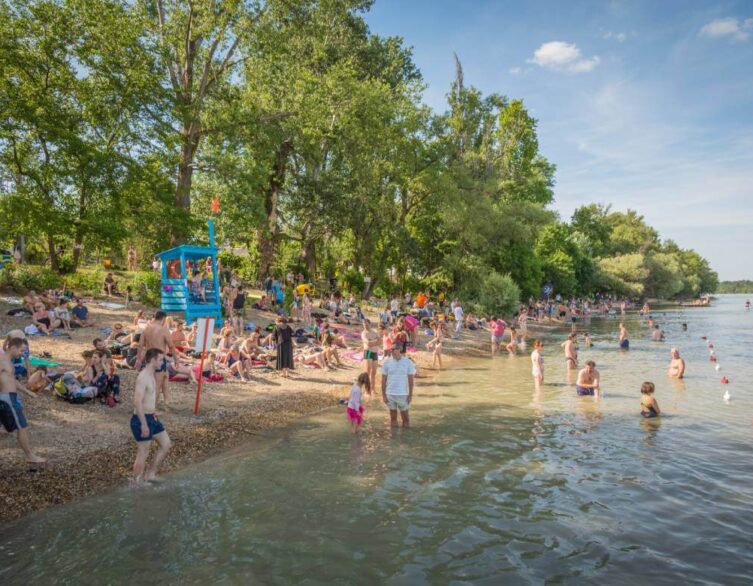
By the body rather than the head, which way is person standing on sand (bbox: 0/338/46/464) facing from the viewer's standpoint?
to the viewer's right

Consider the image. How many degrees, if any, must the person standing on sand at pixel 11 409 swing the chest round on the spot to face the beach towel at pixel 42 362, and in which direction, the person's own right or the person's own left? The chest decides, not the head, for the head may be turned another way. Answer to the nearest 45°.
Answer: approximately 90° to the person's own left

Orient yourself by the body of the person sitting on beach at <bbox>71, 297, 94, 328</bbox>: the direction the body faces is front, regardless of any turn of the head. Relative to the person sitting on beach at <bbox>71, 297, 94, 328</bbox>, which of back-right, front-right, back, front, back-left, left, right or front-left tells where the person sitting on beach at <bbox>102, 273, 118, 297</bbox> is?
back-left

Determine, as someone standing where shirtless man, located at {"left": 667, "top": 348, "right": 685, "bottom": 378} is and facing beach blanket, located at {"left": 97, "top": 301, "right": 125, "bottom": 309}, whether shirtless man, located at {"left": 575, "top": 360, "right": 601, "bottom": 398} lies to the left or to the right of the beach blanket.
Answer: left

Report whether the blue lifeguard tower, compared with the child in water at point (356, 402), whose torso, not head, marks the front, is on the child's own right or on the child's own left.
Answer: on the child's own left
